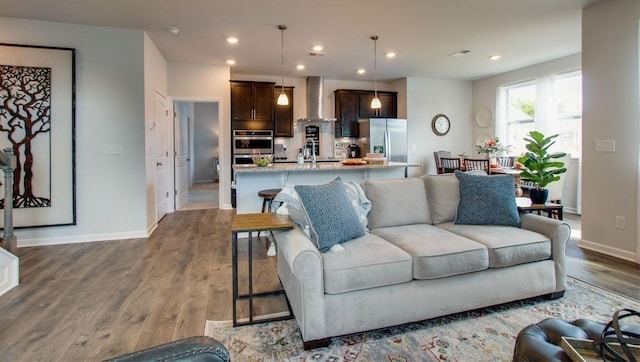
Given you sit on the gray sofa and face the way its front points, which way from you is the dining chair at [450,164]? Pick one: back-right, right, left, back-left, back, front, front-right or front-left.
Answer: back-left

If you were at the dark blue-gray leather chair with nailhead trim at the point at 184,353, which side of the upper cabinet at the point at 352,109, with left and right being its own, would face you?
front

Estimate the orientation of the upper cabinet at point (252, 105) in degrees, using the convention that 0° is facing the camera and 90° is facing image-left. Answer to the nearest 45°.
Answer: approximately 0°

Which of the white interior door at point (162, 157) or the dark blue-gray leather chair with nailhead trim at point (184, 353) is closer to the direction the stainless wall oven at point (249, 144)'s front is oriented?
the dark blue-gray leather chair with nailhead trim

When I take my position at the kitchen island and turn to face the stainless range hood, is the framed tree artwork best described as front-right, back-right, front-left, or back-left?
back-left

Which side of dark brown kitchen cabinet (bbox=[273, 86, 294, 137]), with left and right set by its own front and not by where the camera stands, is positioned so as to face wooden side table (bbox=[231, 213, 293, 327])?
front

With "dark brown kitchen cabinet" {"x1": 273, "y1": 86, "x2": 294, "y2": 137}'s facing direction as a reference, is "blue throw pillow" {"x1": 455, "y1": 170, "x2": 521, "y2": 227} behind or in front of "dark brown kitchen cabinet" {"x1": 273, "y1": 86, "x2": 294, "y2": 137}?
in front

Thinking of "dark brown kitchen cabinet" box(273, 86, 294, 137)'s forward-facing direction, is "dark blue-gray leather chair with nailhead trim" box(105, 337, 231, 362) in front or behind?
in front
